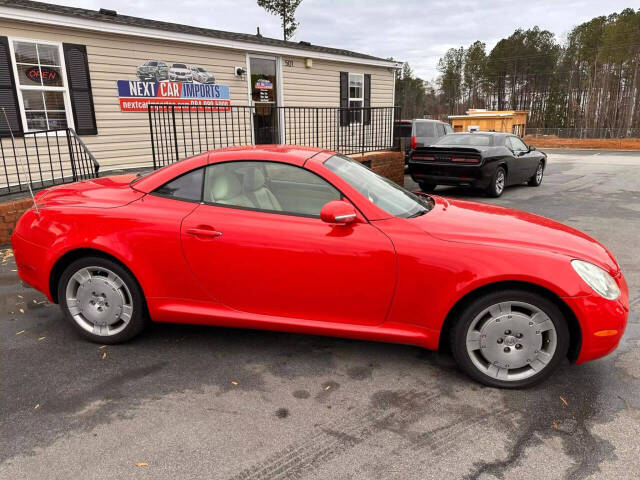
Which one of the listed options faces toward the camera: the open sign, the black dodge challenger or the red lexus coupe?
the open sign

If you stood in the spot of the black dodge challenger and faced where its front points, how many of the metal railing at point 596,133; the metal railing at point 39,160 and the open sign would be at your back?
2

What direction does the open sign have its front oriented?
toward the camera

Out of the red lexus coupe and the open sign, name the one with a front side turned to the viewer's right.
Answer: the red lexus coupe

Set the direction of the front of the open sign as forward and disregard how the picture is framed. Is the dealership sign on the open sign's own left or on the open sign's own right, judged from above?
on the open sign's own left

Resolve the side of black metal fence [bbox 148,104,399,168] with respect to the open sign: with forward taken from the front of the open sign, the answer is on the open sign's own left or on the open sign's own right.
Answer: on the open sign's own left

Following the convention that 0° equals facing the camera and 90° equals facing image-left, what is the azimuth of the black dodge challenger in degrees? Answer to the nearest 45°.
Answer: approximately 225°

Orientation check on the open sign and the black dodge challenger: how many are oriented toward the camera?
1

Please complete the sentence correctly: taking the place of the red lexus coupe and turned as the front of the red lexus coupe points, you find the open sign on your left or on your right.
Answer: on your left

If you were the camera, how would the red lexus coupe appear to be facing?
facing to the right of the viewer

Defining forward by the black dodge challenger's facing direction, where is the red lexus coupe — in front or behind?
behind

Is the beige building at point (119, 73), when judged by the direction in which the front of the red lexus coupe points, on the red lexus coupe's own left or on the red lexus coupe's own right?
on the red lexus coupe's own left

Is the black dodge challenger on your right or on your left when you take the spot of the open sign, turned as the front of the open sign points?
on your left
